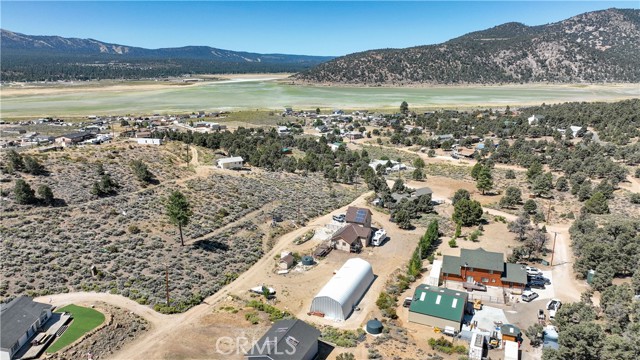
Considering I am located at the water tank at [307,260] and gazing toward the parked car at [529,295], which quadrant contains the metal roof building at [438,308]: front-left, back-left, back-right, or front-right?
front-right

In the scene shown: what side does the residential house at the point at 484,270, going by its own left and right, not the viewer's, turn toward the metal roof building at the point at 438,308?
front

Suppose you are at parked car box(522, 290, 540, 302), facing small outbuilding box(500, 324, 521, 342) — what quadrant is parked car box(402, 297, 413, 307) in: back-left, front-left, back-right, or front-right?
front-right

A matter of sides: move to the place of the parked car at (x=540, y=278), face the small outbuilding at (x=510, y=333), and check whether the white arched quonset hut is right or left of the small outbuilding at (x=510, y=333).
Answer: right

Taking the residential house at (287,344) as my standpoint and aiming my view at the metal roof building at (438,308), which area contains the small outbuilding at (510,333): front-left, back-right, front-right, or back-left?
front-right

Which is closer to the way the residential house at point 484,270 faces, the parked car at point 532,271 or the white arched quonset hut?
the white arched quonset hut

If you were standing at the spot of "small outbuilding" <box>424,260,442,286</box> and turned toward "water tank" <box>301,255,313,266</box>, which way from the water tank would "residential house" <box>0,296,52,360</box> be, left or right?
left

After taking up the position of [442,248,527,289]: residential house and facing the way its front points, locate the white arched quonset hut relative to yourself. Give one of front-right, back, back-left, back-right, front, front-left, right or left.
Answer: front-right

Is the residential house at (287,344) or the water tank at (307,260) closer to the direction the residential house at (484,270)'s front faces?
the residential house

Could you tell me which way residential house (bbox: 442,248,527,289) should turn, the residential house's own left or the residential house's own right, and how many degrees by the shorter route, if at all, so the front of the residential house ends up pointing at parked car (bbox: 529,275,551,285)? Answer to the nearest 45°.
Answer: approximately 135° to the residential house's own left

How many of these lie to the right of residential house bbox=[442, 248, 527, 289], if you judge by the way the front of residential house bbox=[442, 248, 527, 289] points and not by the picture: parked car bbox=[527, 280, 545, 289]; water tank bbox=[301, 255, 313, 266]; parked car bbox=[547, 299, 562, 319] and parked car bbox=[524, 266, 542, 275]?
1

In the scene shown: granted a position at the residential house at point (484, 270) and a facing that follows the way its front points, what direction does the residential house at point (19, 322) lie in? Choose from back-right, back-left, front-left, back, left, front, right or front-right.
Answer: front-right

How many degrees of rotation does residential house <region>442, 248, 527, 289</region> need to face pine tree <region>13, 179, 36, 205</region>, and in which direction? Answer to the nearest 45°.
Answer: approximately 90° to its right

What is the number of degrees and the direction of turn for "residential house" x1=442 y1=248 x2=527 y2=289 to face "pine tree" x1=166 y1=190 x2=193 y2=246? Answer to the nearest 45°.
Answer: approximately 90° to its right

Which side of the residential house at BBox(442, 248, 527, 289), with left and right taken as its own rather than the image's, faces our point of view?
front

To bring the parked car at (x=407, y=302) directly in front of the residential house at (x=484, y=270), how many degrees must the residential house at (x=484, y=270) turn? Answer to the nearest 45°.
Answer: approximately 45° to its right
